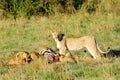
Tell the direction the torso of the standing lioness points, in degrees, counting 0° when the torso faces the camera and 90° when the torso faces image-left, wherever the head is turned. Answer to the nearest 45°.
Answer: approximately 90°

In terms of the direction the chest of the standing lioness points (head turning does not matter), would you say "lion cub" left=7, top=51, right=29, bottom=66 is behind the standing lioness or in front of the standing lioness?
in front
